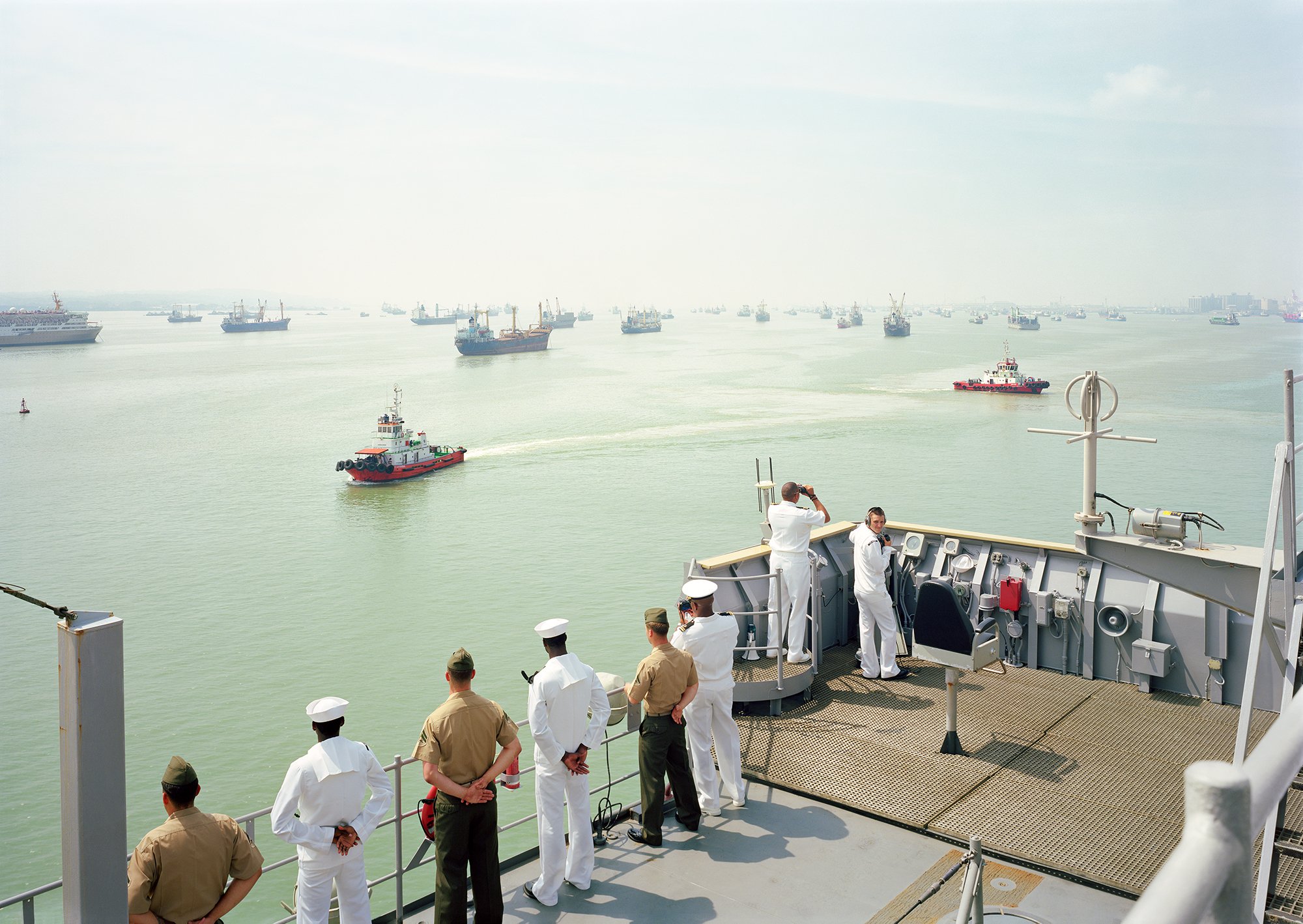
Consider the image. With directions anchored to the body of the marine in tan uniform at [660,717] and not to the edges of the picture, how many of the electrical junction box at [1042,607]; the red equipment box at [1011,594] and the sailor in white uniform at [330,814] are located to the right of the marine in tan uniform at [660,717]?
2

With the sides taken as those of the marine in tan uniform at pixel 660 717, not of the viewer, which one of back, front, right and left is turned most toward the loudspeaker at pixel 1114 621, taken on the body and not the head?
right

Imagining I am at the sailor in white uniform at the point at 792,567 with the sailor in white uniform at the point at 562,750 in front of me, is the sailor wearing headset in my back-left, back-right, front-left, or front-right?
back-left

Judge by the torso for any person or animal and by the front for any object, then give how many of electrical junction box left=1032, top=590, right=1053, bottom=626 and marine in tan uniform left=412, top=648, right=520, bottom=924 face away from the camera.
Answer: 1

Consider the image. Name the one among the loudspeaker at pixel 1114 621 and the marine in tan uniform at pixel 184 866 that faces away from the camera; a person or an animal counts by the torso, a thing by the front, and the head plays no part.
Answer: the marine in tan uniform

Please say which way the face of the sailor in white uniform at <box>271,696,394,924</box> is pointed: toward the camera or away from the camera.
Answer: away from the camera

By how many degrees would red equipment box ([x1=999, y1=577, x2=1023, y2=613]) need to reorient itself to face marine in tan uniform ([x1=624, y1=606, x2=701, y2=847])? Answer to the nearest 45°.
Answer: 0° — it already faces them

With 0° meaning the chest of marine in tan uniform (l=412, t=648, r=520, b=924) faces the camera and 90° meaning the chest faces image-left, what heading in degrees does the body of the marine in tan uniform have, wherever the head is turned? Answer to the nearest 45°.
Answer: approximately 180°

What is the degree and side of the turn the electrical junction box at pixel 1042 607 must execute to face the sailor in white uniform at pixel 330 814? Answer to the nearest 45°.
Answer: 0° — it already faces them

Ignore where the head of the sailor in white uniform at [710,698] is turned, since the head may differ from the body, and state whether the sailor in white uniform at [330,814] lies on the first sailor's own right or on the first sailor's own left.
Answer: on the first sailor's own left

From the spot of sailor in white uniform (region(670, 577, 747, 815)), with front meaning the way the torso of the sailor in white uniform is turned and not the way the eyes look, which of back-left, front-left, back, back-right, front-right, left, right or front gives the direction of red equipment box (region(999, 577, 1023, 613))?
right

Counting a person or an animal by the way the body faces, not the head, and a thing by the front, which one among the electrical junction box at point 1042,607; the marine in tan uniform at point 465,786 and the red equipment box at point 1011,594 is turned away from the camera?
the marine in tan uniform

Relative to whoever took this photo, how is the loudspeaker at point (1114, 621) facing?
facing the viewer and to the left of the viewer

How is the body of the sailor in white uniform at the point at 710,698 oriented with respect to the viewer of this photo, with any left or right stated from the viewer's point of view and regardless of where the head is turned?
facing away from the viewer and to the left of the viewer

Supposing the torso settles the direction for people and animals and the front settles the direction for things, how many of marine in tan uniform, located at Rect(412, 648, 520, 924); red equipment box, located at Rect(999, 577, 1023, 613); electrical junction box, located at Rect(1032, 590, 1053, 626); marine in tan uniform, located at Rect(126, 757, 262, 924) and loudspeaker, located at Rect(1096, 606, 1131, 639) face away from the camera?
2
